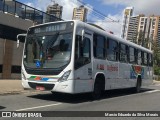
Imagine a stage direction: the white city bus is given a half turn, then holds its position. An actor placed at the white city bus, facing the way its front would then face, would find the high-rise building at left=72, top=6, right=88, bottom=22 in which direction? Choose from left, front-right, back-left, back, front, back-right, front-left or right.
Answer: front-left

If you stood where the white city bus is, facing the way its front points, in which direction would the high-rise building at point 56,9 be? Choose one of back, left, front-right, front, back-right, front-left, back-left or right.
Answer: back-right
